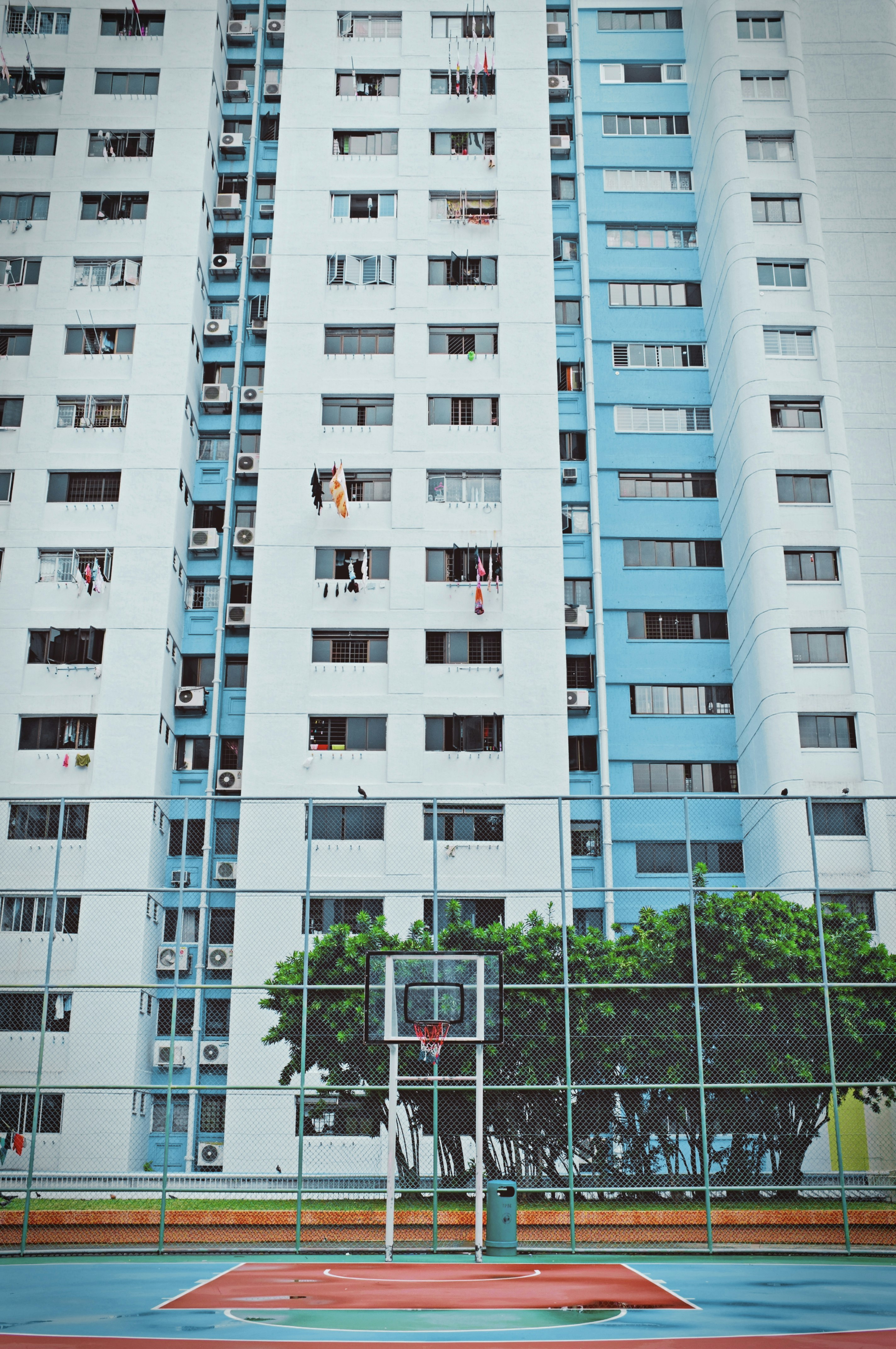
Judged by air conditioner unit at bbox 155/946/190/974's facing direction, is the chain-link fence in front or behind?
in front

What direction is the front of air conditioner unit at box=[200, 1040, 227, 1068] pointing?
toward the camera

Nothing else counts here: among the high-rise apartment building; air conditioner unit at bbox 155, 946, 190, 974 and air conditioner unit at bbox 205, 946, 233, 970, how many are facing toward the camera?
3

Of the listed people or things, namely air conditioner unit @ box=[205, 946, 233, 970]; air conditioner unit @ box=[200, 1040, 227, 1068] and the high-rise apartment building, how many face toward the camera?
3

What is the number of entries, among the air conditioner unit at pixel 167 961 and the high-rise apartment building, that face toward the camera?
2

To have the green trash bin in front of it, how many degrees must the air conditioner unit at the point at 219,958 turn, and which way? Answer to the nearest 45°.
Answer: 0° — it already faces it

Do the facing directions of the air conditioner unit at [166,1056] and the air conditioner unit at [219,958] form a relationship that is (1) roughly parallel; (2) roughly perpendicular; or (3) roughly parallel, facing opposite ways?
roughly parallel

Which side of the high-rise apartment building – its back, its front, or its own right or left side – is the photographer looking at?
front

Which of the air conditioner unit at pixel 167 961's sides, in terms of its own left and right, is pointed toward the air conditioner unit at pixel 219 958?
left

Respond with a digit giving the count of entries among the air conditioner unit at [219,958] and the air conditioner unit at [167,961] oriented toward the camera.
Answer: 2

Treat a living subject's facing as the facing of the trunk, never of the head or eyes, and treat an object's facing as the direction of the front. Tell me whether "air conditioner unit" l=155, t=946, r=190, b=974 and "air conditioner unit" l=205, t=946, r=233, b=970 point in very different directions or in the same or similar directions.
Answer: same or similar directions

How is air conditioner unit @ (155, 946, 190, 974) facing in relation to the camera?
toward the camera

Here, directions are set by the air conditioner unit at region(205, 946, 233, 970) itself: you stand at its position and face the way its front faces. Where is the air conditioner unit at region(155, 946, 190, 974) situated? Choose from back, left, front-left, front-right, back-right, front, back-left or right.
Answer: right
